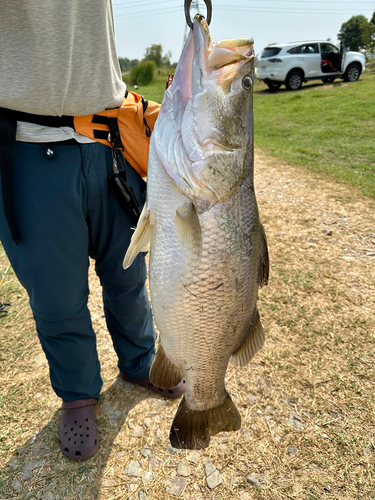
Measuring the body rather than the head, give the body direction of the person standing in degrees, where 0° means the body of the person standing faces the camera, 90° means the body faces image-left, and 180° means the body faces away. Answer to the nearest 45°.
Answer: approximately 315°

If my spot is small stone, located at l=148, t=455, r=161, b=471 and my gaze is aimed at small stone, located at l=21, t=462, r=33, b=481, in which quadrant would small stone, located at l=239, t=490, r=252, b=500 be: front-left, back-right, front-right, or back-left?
back-left
